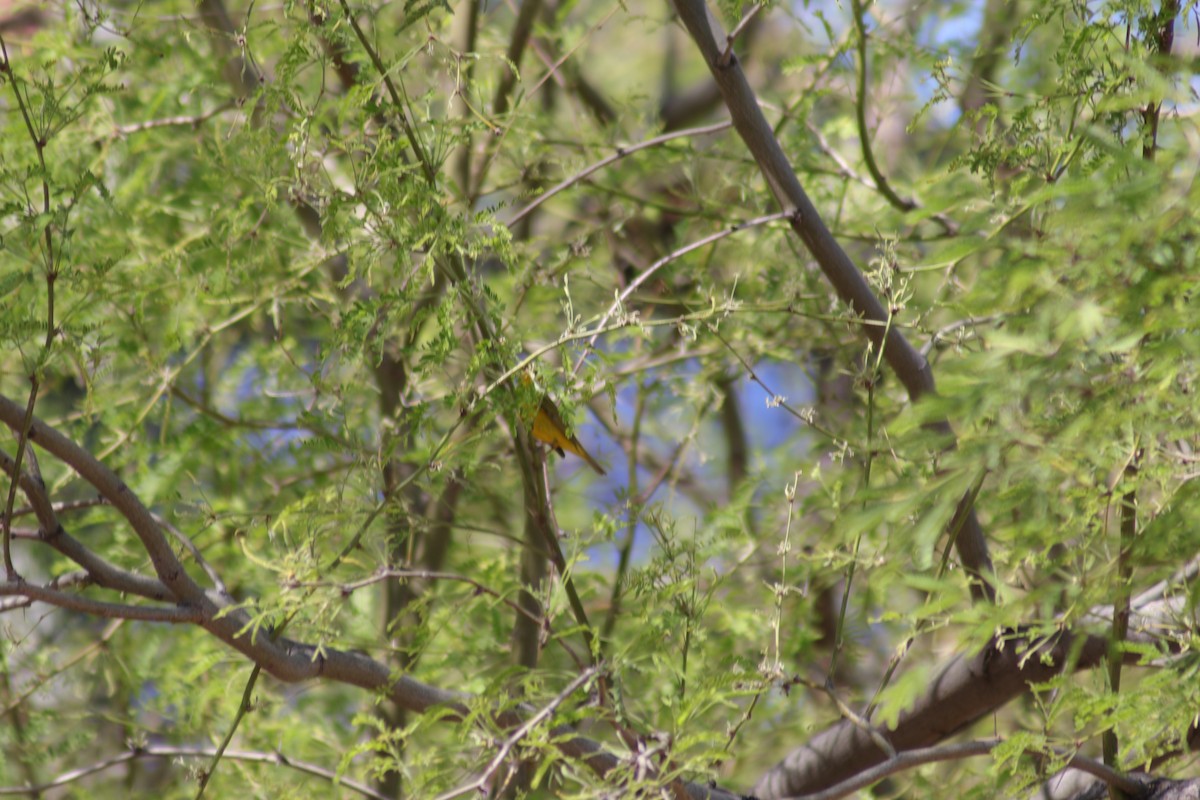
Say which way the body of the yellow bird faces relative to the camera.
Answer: to the viewer's left
